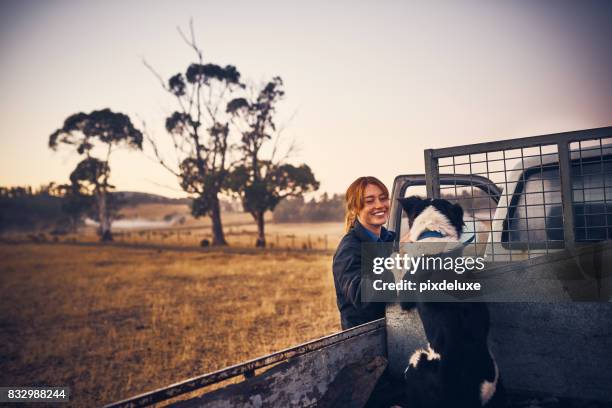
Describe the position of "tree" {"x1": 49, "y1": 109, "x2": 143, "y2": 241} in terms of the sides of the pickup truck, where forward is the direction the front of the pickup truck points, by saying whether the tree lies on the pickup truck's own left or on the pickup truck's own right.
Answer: on the pickup truck's own left

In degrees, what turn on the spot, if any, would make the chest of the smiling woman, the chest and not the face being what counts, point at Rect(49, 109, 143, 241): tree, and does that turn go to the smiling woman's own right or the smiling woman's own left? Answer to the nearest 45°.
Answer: approximately 180°

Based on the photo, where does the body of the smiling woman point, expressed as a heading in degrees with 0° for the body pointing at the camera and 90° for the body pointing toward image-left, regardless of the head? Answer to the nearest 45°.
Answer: approximately 315°

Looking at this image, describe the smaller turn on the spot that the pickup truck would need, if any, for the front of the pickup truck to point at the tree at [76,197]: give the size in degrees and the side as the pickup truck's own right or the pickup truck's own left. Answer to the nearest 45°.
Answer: approximately 90° to the pickup truck's own left

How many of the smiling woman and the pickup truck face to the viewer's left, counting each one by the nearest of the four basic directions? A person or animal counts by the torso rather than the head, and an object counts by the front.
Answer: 0

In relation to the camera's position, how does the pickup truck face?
facing away from the viewer and to the right of the viewer

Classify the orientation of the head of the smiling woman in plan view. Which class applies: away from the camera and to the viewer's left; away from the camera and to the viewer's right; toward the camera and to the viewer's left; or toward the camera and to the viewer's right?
toward the camera and to the viewer's right
